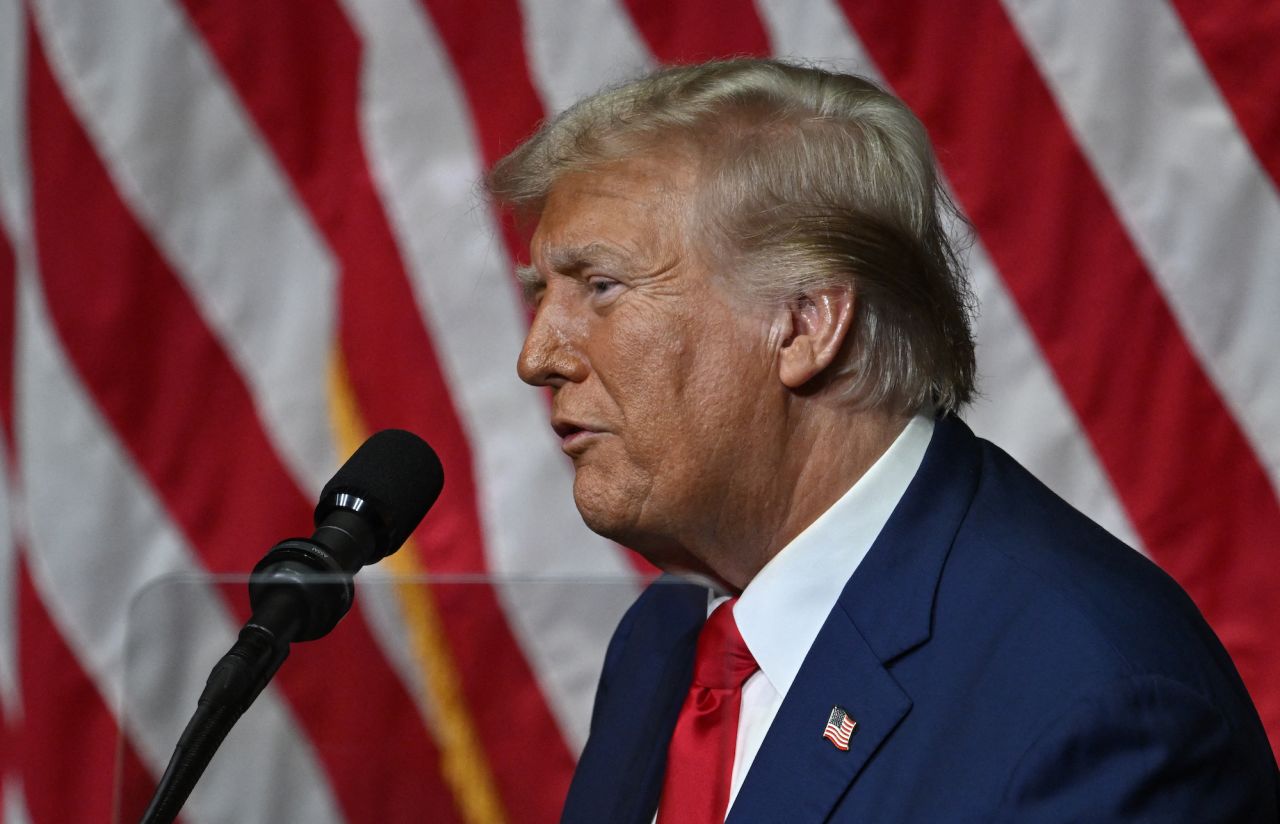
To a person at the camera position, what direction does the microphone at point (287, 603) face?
facing to the right of the viewer

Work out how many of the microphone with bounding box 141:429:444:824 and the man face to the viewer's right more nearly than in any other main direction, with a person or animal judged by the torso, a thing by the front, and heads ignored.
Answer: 1

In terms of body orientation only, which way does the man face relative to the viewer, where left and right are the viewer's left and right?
facing the viewer and to the left of the viewer

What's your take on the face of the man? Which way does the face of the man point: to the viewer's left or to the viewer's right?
to the viewer's left

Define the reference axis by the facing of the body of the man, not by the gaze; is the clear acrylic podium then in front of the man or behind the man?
in front
